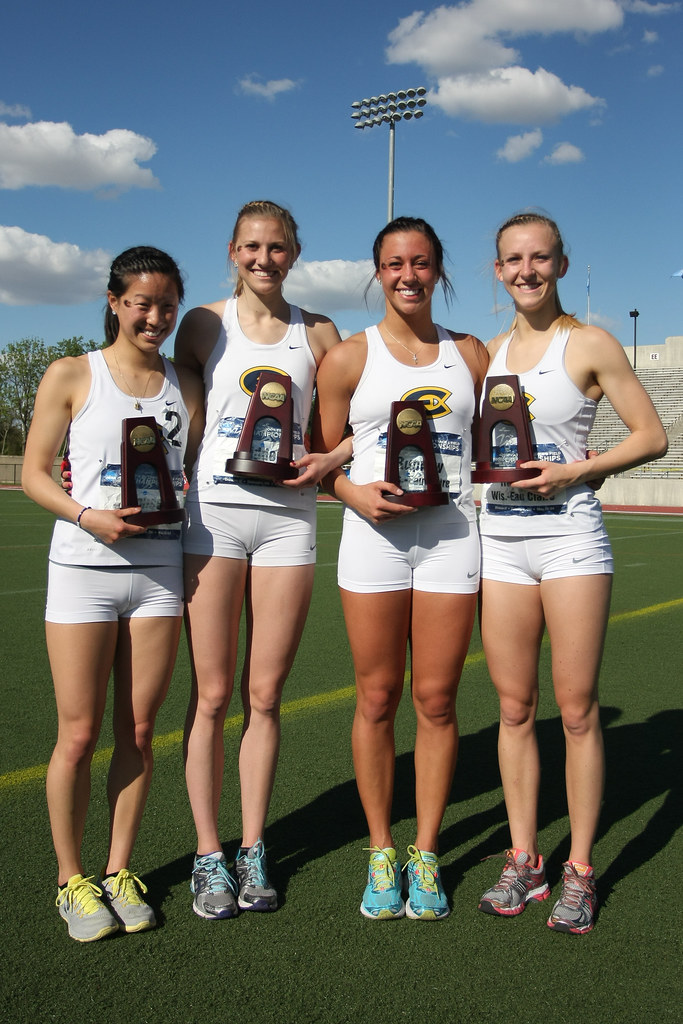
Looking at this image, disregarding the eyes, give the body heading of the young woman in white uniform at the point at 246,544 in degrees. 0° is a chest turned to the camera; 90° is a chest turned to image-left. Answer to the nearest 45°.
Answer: approximately 0°

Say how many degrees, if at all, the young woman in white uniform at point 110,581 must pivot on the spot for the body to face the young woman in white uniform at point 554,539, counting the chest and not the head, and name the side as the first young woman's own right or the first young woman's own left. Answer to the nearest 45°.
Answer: approximately 45° to the first young woman's own left

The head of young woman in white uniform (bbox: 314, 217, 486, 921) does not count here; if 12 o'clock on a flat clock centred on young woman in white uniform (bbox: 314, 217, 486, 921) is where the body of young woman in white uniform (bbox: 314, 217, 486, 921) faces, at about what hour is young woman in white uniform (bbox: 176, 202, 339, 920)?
young woman in white uniform (bbox: 176, 202, 339, 920) is roughly at 3 o'clock from young woman in white uniform (bbox: 314, 217, 486, 921).

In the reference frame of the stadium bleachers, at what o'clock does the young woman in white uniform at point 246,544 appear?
The young woman in white uniform is roughly at 12 o'clock from the stadium bleachers.

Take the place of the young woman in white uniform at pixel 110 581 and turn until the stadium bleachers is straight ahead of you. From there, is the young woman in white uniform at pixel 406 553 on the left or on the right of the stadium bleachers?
right

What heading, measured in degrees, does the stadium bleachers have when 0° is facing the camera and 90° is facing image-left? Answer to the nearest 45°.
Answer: approximately 0°

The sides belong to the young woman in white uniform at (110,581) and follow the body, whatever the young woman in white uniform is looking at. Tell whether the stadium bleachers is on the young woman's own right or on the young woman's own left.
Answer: on the young woman's own left

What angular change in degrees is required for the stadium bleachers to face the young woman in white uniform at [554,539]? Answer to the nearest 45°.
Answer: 0° — it already faces them

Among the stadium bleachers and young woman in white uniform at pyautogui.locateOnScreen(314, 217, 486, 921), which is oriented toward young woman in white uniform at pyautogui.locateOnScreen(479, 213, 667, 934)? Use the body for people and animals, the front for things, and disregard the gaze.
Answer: the stadium bleachers
